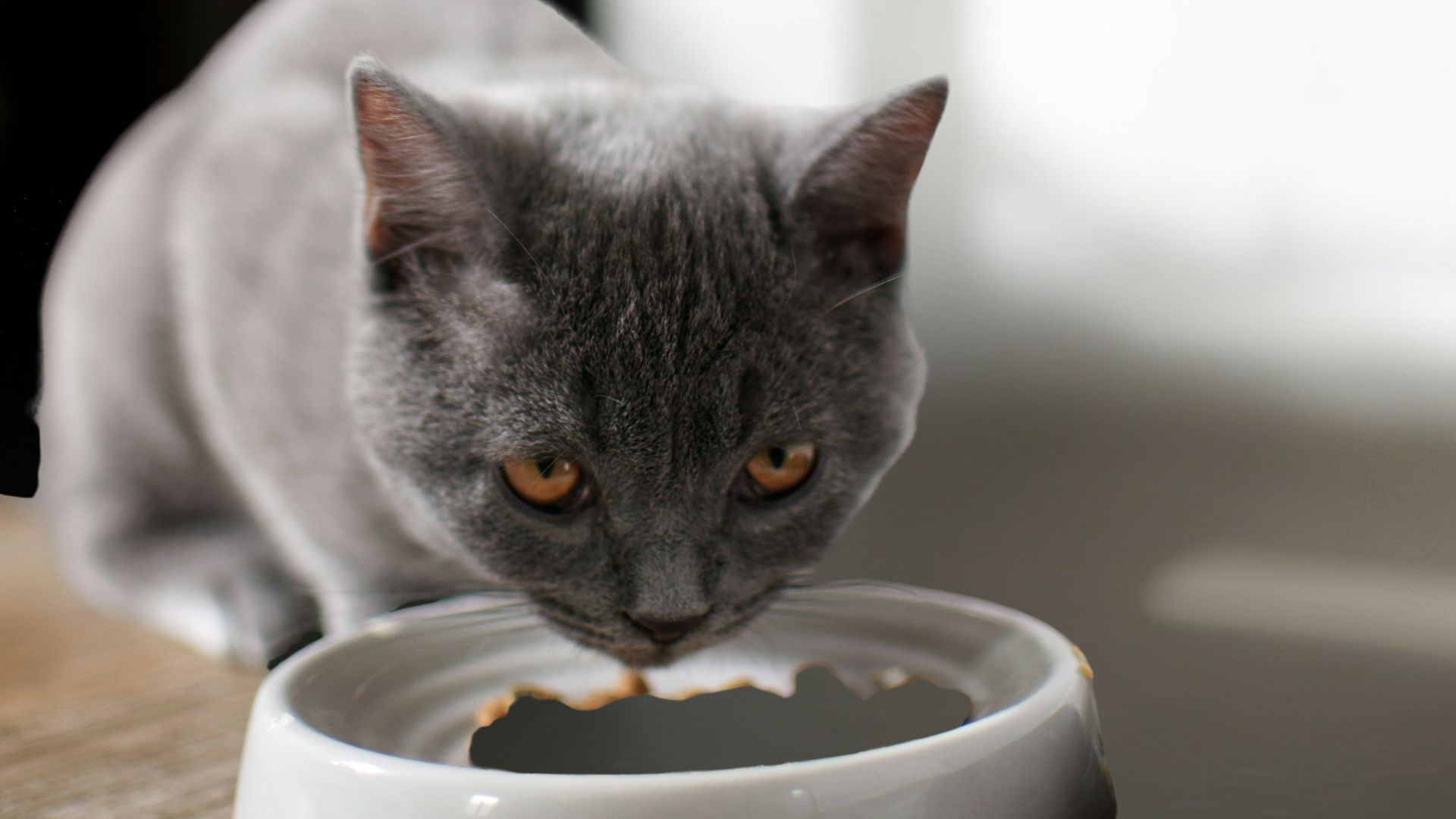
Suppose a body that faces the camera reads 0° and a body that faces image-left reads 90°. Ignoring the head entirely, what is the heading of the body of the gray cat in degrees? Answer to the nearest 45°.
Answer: approximately 315°
